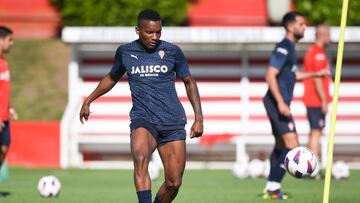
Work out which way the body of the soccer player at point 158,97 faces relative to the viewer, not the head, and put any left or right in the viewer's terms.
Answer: facing the viewer

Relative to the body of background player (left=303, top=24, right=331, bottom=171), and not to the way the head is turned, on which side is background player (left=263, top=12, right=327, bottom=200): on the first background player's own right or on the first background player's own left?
on the first background player's own right

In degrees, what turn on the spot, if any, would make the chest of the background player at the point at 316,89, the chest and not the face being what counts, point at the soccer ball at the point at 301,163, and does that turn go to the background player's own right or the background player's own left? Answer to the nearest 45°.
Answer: approximately 90° to the background player's own right
